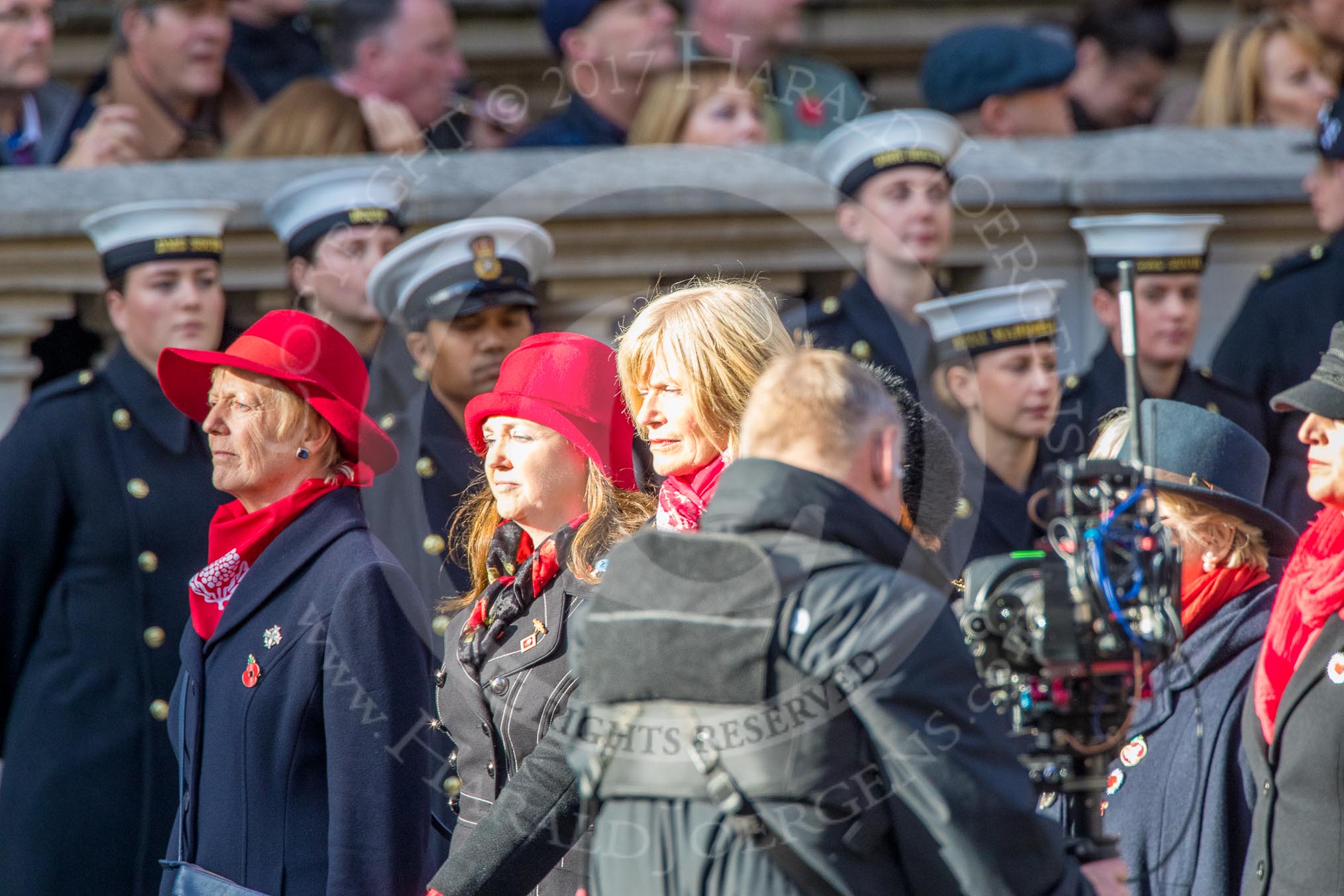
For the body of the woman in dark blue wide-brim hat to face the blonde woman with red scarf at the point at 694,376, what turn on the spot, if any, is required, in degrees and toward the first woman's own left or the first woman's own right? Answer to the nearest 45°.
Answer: approximately 45° to the first woman's own left

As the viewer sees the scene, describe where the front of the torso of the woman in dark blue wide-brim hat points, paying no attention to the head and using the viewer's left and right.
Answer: facing to the left of the viewer

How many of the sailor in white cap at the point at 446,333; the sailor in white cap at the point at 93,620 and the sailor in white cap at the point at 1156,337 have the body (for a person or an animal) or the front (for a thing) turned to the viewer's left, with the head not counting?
0

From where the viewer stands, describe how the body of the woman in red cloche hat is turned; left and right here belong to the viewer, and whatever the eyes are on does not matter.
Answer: facing the viewer and to the left of the viewer

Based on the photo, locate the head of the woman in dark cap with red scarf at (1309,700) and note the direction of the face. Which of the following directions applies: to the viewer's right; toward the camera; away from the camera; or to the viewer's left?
to the viewer's left

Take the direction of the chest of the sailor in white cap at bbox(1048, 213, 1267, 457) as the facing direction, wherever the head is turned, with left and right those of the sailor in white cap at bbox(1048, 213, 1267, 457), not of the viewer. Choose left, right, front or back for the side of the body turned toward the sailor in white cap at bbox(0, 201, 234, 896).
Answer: right

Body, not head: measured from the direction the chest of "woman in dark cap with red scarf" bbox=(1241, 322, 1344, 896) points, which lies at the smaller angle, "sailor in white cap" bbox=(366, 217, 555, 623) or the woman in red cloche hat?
the woman in red cloche hat

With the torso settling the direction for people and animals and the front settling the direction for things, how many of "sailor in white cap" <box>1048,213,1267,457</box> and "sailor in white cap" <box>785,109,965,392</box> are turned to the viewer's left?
0

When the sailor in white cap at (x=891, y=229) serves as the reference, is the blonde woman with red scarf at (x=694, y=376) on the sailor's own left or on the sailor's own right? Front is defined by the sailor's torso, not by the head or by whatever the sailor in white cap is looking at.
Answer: on the sailor's own right

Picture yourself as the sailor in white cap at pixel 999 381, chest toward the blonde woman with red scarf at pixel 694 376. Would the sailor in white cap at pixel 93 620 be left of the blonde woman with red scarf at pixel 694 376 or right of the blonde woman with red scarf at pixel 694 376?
right

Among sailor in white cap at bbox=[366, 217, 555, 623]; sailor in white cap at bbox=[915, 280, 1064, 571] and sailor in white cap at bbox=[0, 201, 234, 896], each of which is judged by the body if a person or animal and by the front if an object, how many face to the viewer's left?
0

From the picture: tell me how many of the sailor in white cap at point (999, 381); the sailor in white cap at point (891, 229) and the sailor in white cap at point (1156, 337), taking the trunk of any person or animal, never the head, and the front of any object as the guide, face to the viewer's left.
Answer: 0

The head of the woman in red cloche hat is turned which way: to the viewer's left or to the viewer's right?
to the viewer's left

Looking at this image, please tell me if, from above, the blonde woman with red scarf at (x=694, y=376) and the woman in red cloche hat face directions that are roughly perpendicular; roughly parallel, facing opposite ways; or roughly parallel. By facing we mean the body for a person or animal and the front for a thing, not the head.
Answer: roughly parallel
